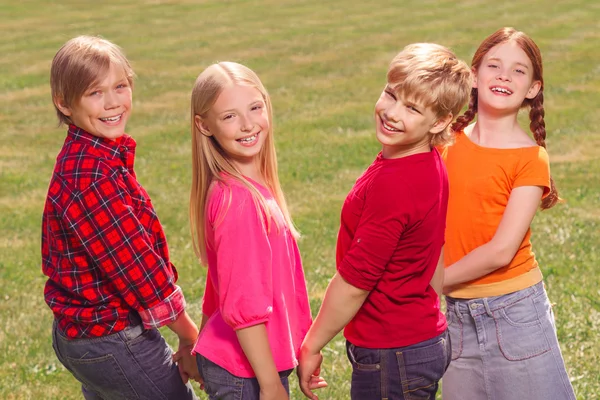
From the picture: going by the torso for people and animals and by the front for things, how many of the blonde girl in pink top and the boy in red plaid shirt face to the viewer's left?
0

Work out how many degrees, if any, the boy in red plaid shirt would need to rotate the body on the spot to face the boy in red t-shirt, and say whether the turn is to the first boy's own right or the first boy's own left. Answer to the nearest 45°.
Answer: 0° — they already face them
